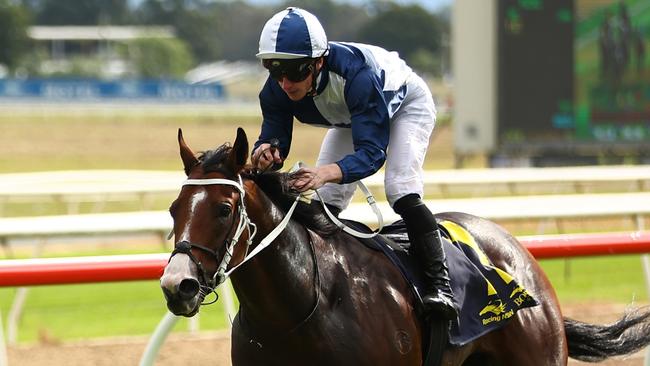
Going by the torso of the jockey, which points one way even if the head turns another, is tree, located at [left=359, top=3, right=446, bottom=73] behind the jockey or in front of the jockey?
behind

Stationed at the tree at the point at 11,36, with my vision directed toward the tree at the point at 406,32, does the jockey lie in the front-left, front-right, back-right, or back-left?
front-right

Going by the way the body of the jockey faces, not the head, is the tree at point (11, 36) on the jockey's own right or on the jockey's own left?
on the jockey's own right

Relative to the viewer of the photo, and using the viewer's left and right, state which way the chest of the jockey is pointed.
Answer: facing the viewer and to the left of the viewer

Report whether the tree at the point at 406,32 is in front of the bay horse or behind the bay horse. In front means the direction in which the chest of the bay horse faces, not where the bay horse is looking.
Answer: behind

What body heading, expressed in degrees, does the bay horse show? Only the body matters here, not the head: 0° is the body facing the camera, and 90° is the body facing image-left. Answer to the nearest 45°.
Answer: approximately 45°
